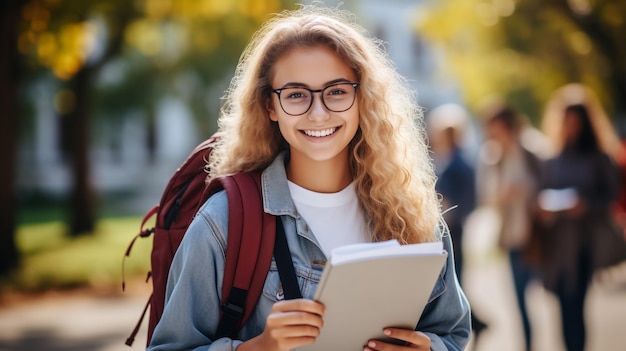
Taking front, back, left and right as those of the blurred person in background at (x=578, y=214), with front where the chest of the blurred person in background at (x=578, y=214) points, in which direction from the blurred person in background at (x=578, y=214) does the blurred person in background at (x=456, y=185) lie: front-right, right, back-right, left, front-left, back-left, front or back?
right

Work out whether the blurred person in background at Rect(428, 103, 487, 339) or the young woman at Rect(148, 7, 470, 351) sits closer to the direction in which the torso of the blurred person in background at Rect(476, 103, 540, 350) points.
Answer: the young woman

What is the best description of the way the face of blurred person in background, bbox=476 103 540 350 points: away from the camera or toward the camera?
toward the camera

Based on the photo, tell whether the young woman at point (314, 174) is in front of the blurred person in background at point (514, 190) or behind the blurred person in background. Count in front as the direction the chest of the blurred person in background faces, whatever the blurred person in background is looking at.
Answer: in front

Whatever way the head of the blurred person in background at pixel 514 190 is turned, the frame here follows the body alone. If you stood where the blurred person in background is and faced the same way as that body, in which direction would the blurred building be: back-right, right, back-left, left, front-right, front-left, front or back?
right

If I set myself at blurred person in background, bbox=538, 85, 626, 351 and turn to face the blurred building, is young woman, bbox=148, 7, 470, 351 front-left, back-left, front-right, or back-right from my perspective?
back-left

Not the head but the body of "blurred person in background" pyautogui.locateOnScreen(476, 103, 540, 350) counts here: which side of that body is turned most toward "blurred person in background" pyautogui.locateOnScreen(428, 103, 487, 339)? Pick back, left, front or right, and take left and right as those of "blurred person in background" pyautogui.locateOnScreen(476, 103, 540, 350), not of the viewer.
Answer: right

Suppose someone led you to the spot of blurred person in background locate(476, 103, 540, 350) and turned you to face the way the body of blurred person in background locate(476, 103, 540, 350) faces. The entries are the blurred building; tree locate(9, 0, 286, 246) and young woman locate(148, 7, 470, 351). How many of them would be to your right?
2

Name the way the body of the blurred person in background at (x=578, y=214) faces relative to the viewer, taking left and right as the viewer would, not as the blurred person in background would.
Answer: facing the viewer and to the left of the viewer

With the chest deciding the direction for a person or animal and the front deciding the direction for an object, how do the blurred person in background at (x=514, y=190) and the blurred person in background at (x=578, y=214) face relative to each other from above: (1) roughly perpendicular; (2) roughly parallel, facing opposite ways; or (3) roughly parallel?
roughly parallel

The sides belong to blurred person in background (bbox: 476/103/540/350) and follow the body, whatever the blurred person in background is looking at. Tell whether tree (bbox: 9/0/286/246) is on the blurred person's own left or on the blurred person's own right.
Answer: on the blurred person's own right

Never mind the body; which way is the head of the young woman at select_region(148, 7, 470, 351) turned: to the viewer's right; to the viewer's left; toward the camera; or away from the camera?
toward the camera

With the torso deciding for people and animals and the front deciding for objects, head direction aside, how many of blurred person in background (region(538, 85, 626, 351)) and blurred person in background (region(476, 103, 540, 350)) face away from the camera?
0

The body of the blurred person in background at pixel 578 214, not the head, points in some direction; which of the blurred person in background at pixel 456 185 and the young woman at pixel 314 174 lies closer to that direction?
the young woman

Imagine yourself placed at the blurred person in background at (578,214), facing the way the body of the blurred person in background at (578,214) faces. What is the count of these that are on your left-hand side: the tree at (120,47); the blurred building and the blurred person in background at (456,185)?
0
